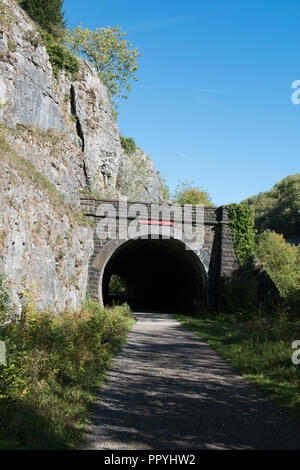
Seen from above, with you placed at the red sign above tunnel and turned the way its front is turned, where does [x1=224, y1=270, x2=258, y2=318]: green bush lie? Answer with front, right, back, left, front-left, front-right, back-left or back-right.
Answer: left

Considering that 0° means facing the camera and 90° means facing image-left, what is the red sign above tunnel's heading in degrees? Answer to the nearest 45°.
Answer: approximately 0°
